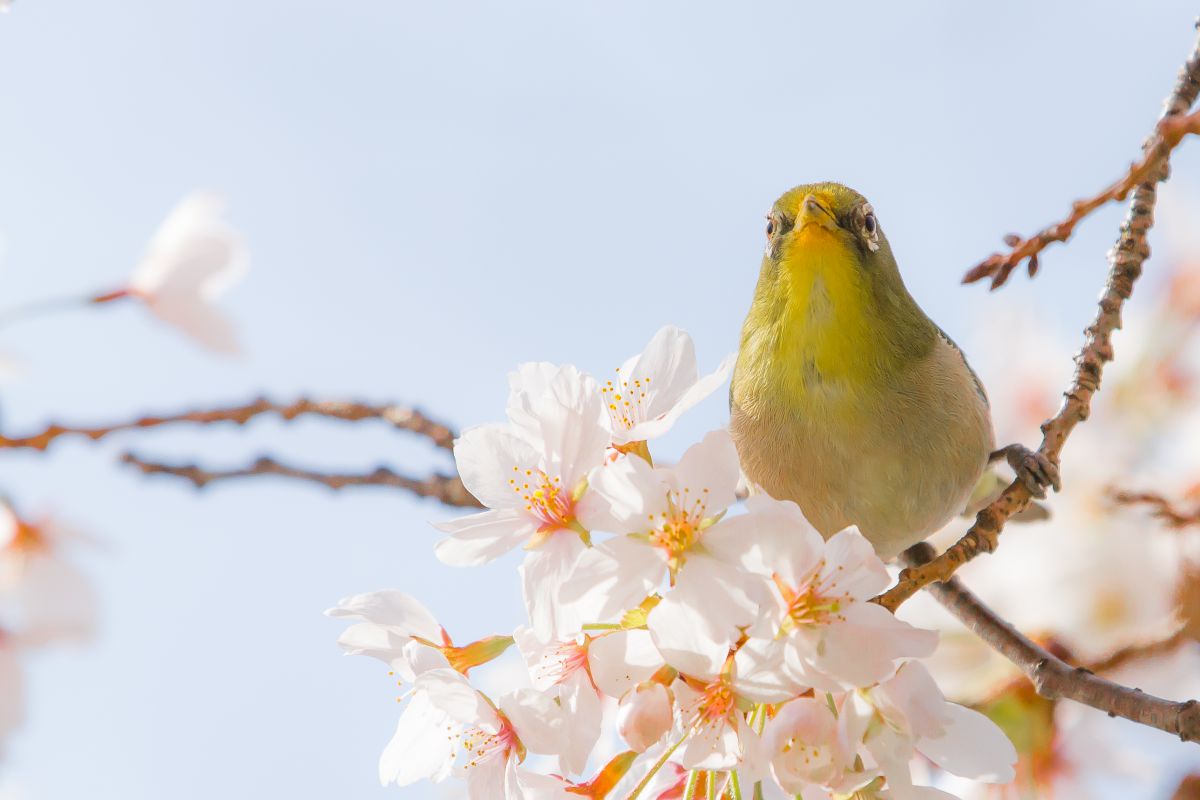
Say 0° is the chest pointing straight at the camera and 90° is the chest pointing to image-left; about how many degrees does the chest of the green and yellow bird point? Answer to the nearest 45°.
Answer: approximately 0°

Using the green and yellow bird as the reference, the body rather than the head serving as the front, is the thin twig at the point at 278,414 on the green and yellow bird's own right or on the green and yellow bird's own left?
on the green and yellow bird's own right

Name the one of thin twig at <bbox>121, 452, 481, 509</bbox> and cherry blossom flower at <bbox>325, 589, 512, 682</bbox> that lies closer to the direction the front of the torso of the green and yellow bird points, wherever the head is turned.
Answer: the cherry blossom flower

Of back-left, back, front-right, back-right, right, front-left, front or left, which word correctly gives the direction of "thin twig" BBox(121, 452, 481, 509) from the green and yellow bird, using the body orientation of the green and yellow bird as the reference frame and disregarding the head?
right
